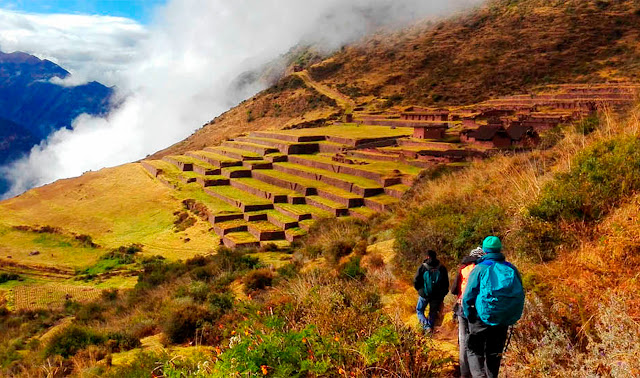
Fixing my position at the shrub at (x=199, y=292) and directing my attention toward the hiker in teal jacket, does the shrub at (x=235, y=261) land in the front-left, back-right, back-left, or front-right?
back-left

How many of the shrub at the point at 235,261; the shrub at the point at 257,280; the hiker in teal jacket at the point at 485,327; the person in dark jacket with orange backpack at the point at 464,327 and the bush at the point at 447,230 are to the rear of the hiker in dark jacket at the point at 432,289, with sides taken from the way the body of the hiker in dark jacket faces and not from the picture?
2

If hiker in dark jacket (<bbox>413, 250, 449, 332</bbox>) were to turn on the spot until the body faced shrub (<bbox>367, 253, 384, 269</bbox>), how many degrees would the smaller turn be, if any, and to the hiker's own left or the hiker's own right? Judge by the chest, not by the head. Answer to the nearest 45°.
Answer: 0° — they already face it

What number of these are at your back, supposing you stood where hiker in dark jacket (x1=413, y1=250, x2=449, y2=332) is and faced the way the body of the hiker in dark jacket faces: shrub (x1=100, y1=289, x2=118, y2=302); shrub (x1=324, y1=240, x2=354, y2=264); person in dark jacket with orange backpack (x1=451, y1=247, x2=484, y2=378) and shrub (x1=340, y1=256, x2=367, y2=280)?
1

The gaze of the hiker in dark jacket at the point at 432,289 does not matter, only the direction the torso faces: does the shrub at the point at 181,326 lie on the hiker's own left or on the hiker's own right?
on the hiker's own left

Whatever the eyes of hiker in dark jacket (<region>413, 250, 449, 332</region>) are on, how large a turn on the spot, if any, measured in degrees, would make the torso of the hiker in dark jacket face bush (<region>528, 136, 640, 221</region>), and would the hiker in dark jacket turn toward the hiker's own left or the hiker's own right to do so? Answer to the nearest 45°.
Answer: approximately 45° to the hiker's own right

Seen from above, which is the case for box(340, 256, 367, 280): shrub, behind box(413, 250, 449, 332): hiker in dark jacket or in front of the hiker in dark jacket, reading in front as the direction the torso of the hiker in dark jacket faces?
in front

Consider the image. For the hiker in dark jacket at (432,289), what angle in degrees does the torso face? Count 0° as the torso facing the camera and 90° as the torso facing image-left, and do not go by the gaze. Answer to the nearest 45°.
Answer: approximately 180°

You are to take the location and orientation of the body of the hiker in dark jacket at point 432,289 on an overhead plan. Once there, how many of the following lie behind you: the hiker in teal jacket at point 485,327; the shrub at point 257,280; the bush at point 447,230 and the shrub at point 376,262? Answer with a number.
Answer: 1

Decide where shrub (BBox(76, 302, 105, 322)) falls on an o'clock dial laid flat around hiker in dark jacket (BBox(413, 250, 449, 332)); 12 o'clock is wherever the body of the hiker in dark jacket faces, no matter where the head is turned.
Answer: The shrub is roughly at 10 o'clock from the hiker in dark jacket.

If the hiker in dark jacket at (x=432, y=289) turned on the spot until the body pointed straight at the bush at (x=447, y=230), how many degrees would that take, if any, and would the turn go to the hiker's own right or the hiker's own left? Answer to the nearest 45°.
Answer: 0° — they already face it

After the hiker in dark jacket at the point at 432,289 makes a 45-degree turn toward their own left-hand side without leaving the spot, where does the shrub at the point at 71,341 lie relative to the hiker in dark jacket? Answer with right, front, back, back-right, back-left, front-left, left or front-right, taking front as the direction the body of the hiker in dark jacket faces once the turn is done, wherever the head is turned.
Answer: front-left

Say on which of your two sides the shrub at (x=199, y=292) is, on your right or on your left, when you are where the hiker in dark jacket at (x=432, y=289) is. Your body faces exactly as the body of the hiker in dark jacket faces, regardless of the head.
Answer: on your left

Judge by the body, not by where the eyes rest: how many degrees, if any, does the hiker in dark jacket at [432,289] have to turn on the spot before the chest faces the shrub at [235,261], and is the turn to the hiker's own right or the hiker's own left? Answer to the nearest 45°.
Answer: approximately 45° to the hiker's own left

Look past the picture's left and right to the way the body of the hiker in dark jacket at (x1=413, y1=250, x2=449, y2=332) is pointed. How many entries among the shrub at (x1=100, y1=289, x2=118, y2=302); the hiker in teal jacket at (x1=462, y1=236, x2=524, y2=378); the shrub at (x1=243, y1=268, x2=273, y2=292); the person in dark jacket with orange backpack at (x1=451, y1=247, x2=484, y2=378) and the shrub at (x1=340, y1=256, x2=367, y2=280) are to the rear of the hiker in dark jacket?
2

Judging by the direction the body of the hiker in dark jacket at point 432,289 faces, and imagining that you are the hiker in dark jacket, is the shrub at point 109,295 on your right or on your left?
on your left

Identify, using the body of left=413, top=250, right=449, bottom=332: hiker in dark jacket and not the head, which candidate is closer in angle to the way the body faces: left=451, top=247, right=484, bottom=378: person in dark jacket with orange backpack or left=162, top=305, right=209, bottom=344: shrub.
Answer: the shrub
